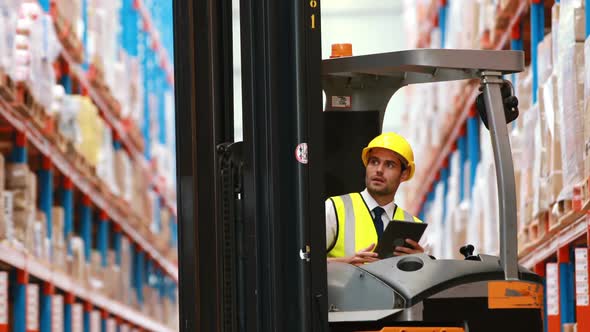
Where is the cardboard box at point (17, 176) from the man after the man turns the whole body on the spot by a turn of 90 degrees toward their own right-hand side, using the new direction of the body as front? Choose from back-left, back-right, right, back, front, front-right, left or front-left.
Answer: front-right

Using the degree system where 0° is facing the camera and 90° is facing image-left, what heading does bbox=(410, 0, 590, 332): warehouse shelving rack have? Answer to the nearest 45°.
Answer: approximately 90°

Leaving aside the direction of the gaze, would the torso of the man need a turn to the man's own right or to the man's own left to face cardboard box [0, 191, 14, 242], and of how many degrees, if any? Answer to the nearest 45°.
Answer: approximately 135° to the man's own right

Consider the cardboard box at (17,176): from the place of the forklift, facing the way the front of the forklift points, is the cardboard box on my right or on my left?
on my right

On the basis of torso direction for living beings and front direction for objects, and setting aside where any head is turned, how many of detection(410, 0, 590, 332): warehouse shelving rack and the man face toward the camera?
1

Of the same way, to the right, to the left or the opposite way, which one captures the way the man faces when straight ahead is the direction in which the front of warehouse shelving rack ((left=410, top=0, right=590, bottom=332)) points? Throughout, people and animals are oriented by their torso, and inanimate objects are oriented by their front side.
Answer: to the left

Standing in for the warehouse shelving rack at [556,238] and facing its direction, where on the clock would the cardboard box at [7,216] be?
The cardboard box is roughly at 12 o'clock from the warehouse shelving rack.

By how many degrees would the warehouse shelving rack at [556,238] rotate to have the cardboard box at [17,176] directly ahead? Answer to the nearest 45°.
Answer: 0° — it already faces it
